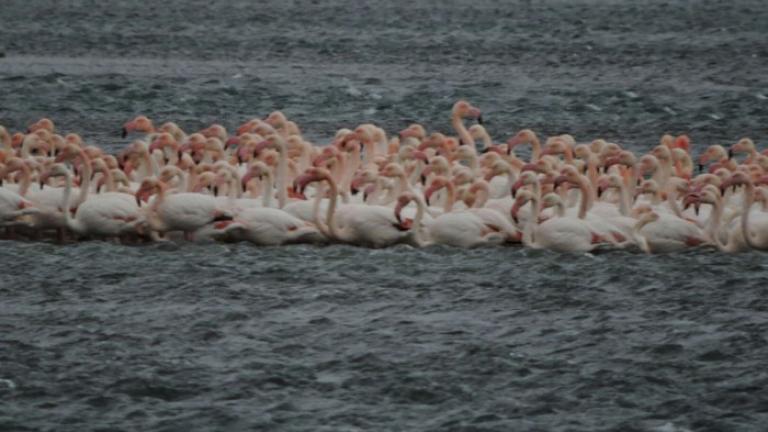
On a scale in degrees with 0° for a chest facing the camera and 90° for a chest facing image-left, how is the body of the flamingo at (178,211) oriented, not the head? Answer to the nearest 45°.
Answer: approximately 90°
